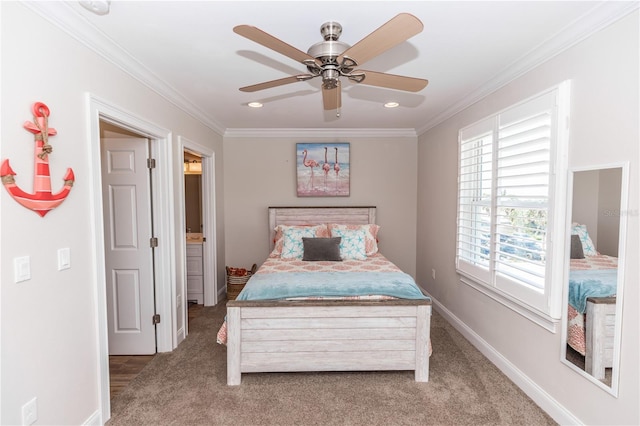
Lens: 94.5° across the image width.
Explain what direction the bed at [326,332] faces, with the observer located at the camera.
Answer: facing the viewer

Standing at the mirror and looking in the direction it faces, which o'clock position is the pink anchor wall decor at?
The pink anchor wall decor is roughly at 12 o'clock from the mirror.

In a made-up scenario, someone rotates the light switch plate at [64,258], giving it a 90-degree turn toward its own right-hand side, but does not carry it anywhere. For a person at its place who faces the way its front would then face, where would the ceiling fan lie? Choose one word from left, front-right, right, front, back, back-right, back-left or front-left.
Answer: left

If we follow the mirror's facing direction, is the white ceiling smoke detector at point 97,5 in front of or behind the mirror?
in front

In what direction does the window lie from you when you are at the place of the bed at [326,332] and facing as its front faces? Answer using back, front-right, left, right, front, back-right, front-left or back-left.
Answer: left

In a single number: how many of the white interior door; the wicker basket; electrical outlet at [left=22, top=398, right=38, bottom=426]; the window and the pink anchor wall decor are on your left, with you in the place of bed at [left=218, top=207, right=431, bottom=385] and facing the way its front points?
1

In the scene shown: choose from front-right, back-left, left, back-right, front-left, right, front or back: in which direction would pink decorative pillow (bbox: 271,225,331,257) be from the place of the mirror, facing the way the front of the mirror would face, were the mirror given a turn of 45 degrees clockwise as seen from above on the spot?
front

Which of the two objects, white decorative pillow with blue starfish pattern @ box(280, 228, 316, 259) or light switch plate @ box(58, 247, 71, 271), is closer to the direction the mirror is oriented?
the light switch plate

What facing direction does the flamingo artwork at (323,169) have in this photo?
toward the camera

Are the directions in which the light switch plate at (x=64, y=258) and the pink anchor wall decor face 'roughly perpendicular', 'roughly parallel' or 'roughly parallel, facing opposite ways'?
roughly parallel

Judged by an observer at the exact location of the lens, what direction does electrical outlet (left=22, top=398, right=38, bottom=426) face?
facing the viewer and to the right of the viewer

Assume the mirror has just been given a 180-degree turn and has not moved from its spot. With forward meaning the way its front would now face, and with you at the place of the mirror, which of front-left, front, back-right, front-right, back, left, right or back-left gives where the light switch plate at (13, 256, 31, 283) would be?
back

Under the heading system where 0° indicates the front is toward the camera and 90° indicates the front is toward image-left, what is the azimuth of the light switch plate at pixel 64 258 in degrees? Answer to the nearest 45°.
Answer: approximately 315°

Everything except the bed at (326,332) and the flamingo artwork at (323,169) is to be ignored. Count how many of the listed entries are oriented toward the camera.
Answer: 2

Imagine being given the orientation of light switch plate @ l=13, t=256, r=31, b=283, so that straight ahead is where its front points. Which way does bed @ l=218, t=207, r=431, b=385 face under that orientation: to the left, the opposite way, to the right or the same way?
to the right
